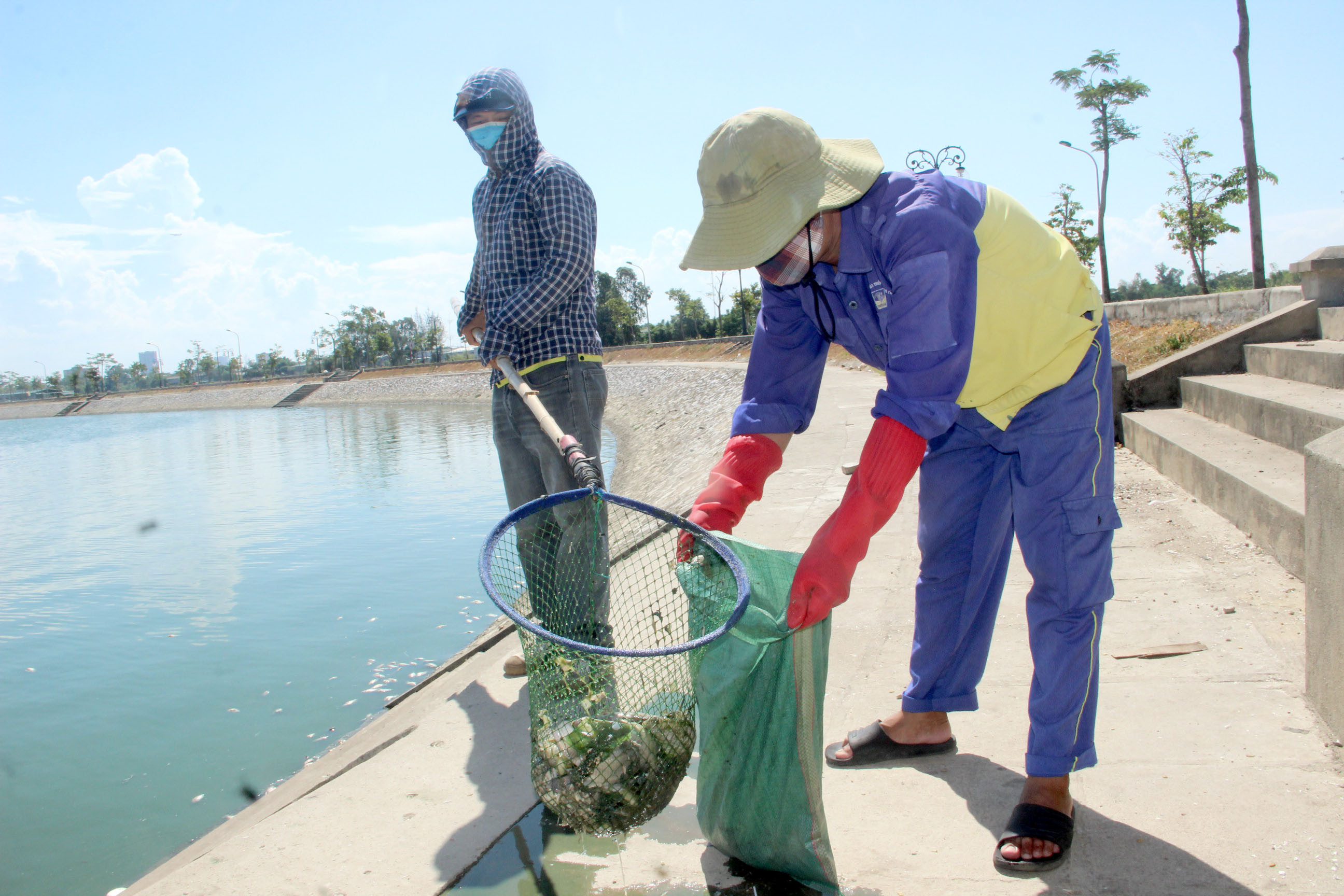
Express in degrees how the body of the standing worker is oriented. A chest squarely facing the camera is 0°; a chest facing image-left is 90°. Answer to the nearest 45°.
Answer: approximately 45°

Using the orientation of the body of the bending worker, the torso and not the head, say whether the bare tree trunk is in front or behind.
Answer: behind

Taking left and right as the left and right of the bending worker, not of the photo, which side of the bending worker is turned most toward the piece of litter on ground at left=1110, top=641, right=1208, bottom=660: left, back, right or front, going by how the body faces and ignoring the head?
back

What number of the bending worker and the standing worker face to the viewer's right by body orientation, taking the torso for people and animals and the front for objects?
0

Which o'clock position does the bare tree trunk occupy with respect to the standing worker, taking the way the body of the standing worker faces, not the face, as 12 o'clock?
The bare tree trunk is roughly at 6 o'clock from the standing worker.

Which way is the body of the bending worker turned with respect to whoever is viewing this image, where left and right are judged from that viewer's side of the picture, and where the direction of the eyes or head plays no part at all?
facing the viewer and to the left of the viewer

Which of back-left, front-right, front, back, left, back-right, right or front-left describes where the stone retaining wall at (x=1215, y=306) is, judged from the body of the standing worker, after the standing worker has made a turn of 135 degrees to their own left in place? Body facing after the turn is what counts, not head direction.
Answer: front-left
